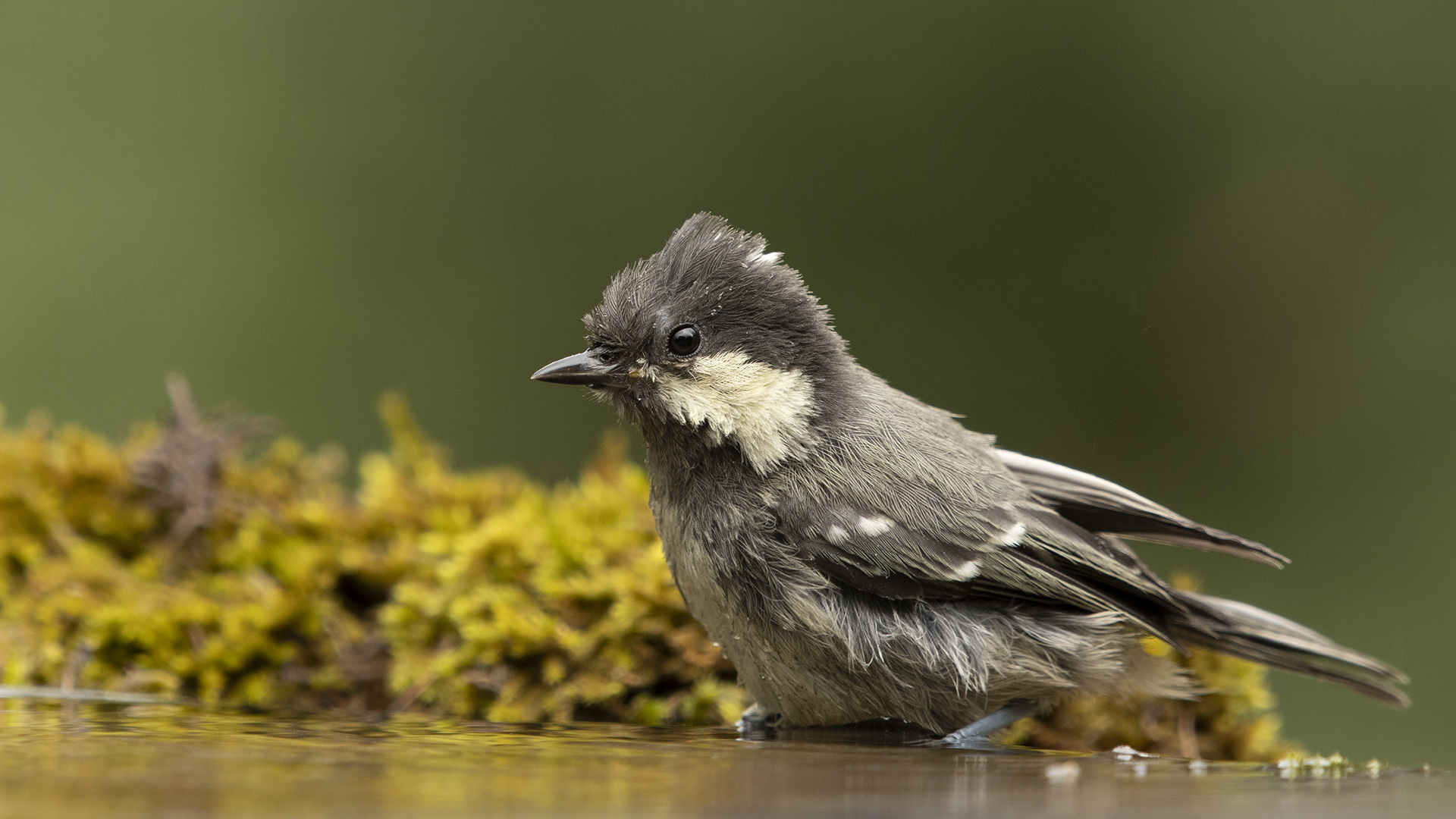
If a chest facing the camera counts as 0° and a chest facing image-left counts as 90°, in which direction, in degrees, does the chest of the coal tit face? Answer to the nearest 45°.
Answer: approximately 90°
